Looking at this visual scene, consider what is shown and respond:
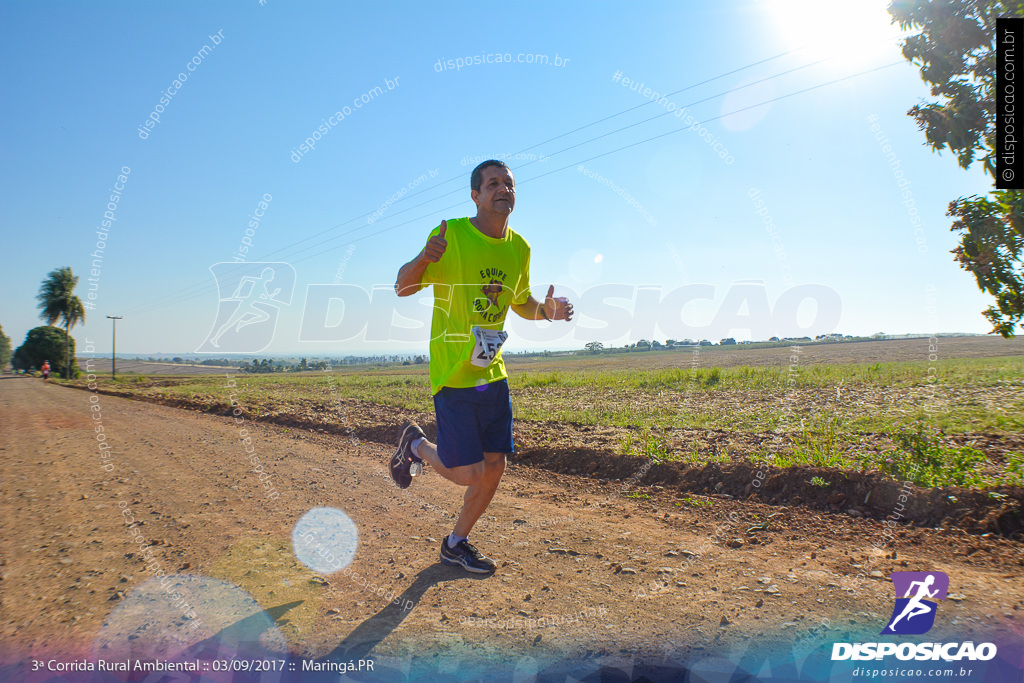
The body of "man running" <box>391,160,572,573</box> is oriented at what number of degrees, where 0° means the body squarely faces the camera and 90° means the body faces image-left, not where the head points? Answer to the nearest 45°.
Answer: approximately 315°

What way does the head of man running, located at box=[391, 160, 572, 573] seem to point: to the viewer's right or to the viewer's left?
to the viewer's right
